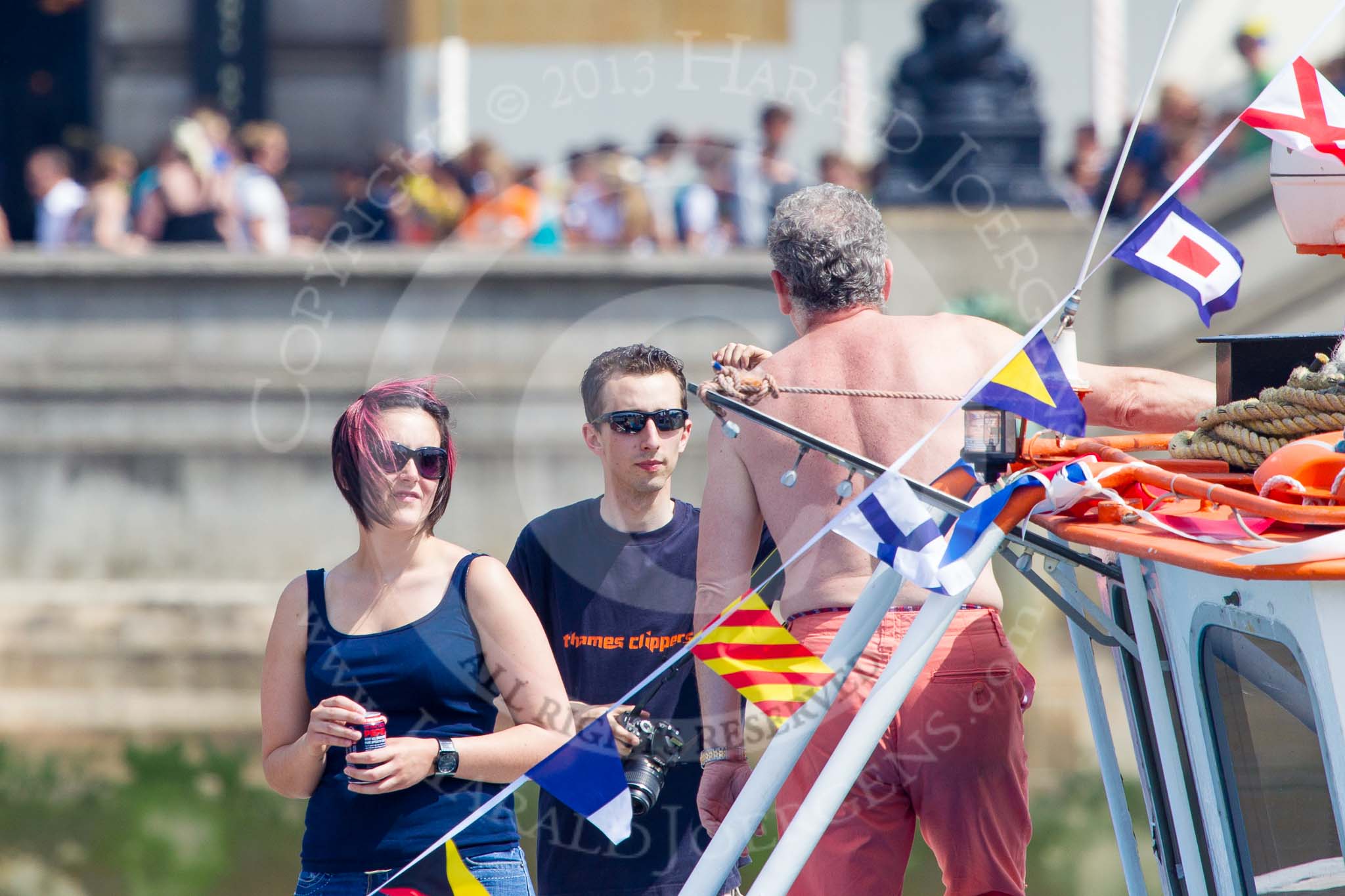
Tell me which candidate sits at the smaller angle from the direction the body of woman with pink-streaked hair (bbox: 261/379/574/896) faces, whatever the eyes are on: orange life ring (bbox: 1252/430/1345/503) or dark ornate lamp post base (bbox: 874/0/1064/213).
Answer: the orange life ring

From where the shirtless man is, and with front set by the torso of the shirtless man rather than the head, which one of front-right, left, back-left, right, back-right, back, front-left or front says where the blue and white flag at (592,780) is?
back-left

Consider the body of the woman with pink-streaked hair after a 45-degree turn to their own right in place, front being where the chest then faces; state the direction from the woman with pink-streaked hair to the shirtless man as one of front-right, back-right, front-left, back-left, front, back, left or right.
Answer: back-left

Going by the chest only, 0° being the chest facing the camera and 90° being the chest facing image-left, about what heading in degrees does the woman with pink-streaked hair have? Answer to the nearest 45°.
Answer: approximately 0°

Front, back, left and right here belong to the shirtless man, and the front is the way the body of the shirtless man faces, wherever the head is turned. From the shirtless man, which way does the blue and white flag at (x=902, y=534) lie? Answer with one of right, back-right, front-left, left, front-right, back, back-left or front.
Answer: back

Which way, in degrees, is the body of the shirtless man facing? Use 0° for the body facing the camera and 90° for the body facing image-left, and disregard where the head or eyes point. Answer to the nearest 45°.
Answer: approximately 180°

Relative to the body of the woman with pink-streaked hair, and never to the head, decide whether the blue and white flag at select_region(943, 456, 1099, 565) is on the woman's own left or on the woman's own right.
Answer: on the woman's own left

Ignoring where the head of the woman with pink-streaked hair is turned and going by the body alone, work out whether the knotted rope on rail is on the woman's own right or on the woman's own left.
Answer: on the woman's own left

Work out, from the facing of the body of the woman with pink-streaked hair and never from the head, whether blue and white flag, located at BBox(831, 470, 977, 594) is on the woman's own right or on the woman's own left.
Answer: on the woman's own left
